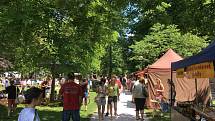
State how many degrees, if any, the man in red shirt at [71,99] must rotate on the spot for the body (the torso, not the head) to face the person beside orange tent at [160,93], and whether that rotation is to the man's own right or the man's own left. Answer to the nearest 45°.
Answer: approximately 45° to the man's own right

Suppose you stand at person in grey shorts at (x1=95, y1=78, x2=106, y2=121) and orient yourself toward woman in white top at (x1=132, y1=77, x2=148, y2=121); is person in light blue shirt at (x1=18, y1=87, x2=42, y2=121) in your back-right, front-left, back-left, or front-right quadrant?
back-right

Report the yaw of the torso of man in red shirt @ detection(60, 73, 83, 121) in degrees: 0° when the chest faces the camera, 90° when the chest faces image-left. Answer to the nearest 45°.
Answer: approximately 180°

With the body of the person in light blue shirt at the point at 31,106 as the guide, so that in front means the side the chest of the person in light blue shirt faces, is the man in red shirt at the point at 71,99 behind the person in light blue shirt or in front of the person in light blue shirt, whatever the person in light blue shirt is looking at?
in front

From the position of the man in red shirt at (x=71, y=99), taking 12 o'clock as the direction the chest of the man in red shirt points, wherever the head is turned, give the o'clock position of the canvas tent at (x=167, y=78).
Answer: The canvas tent is roughly at 1 o'clock from the man in red shirt.

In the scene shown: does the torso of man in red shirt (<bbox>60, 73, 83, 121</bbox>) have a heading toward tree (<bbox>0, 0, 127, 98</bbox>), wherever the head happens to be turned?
yes

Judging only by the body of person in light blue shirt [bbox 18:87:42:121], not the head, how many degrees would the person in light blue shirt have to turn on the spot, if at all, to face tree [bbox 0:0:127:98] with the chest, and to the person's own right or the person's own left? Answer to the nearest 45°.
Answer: approximately 45° to the person's own left

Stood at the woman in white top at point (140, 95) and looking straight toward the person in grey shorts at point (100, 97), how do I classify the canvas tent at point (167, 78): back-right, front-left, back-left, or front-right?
back-right

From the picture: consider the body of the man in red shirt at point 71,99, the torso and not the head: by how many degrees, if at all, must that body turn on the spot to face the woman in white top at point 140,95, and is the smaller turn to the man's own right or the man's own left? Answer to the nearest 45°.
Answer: approximately 45° to the man's own right

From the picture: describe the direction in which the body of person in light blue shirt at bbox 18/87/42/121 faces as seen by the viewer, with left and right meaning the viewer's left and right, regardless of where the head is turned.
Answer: facing away from the viewer and to the right of the viewer
